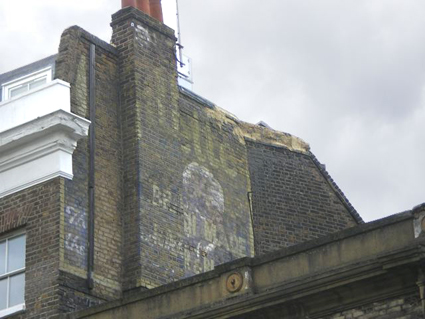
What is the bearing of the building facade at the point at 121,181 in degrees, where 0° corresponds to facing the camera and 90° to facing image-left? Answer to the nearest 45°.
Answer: approximately 45°
